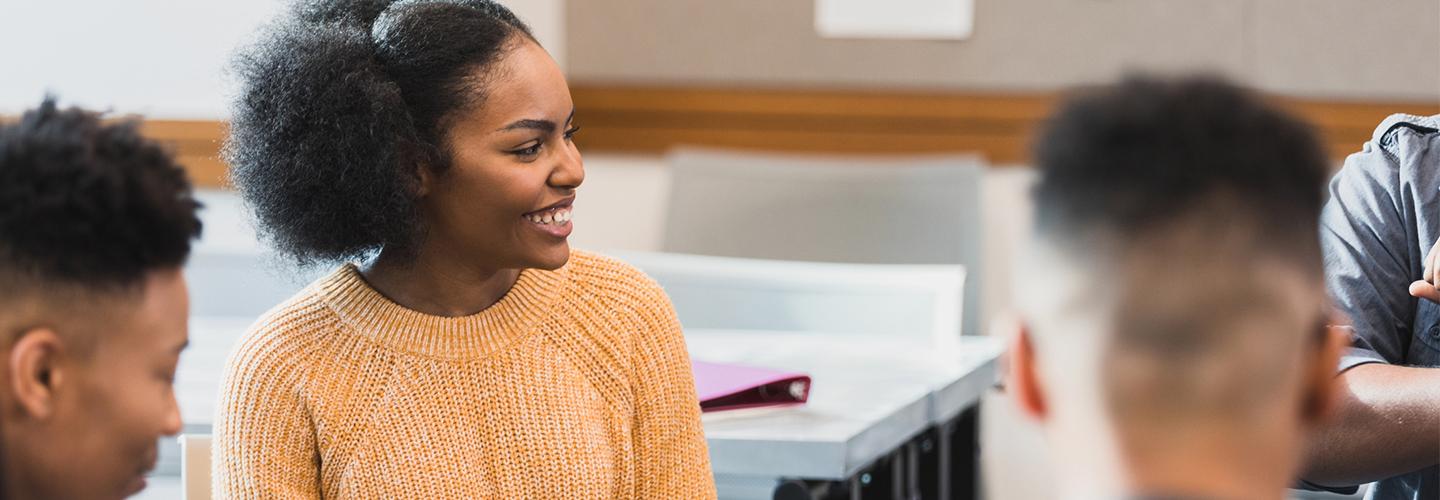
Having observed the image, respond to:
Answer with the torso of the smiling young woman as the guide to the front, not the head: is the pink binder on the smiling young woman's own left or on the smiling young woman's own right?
on the smiling young woman's own left

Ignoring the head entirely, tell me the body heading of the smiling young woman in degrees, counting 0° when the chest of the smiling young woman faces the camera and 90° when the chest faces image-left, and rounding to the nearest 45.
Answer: approximately 0°

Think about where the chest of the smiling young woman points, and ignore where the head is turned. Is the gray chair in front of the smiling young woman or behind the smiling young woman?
behind

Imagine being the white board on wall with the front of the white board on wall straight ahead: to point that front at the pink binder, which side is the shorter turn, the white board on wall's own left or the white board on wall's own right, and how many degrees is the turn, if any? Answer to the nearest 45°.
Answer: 0° — it already faces it

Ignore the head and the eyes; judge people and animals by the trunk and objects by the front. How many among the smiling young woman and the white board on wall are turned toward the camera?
2

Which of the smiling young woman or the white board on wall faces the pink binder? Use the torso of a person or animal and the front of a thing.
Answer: the white board on wall

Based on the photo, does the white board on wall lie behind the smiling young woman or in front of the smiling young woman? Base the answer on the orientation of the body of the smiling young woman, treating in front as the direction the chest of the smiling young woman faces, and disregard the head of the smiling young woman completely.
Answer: behind

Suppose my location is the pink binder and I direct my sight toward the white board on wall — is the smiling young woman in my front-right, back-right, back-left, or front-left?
back-left

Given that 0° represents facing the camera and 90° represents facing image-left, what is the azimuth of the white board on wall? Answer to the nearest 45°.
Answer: approximately 0°
